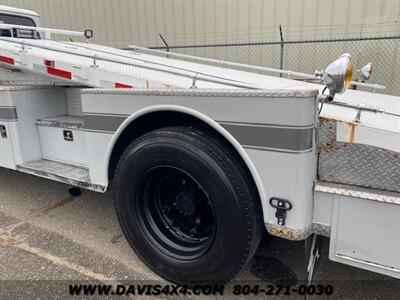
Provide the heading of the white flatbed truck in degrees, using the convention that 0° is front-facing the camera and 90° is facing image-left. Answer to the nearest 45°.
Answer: approximately 135°

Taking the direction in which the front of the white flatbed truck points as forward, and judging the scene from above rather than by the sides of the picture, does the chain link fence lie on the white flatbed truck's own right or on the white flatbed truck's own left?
on the white flatbed truck's own right
